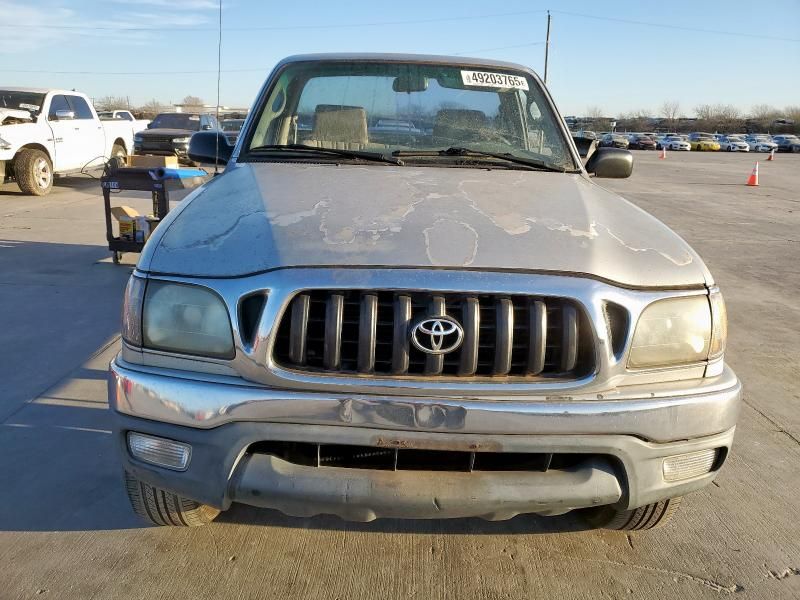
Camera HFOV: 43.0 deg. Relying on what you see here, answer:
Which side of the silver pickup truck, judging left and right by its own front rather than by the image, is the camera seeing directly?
front

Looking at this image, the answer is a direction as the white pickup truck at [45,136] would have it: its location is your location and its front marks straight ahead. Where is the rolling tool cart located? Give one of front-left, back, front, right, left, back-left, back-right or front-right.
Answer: front-left

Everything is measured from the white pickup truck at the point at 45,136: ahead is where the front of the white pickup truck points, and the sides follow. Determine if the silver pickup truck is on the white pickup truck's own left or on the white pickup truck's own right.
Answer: on the white pickup truck's own left

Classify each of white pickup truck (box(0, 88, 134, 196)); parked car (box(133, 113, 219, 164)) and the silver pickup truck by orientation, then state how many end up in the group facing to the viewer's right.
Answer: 0

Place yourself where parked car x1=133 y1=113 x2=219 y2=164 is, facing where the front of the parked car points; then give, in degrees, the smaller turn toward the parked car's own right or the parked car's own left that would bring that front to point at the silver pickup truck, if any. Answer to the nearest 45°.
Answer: approximately 45° to the parked car's own left

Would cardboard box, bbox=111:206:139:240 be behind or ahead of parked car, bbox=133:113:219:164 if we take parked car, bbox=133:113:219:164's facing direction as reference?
ahead

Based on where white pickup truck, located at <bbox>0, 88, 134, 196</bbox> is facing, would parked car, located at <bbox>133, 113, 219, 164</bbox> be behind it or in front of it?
behind

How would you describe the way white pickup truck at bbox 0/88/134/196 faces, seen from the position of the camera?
facing the viewer and to the left of the viewer

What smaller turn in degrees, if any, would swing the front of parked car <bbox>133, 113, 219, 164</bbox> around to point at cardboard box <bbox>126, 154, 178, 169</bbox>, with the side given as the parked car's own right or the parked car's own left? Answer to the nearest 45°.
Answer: approximately 45° to the parked car's own left
